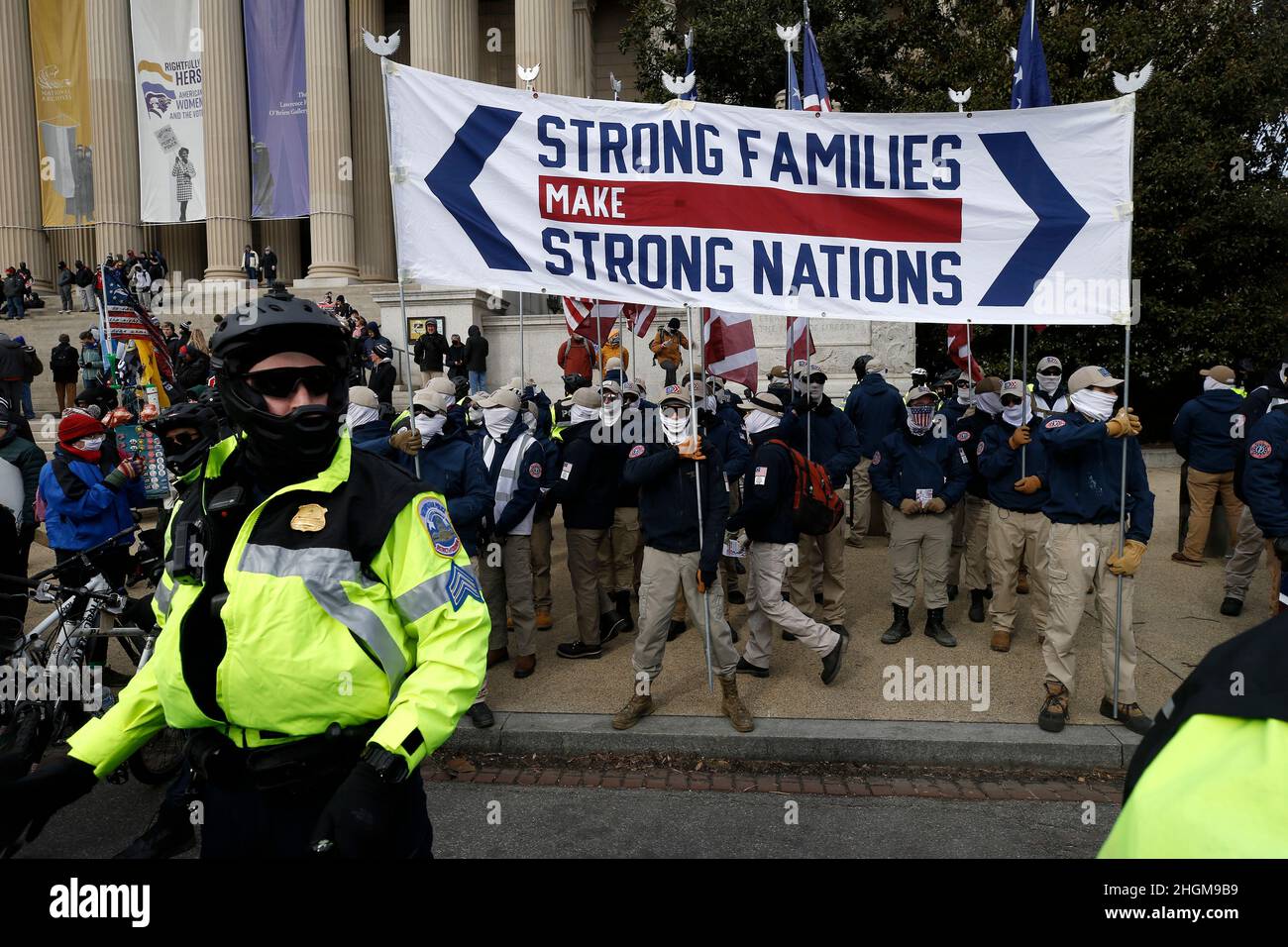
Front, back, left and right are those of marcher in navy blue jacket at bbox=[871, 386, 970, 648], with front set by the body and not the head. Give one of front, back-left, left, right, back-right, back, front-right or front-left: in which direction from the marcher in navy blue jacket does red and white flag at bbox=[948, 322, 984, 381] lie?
back

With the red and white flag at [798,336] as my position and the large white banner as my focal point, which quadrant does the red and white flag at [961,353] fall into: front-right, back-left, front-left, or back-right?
back-left

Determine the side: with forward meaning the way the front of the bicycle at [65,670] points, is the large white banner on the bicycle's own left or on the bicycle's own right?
on the bicycle's own left

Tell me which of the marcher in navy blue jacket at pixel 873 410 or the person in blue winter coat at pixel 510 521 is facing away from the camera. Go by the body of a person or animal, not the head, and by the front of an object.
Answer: the marcher in navy blue jacket

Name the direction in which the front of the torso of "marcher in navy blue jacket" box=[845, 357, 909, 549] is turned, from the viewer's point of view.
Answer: away from the camera

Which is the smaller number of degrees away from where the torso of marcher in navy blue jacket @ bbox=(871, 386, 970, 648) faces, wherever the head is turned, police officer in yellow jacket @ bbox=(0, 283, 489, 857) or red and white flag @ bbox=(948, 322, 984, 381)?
the police officer in yellow jacket
